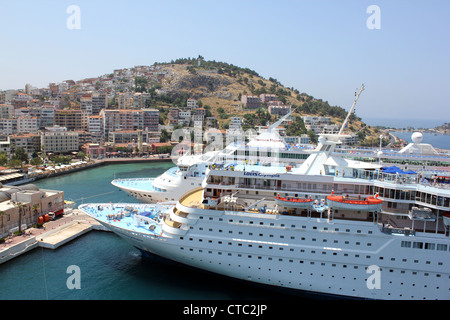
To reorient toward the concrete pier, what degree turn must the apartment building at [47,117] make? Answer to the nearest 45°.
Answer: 0° — it already faces it

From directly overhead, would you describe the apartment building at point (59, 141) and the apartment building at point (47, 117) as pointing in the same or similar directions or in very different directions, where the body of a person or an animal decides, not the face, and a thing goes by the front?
same or similar directions

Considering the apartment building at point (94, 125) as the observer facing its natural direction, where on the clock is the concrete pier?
The concrete pier is roughly at 12 o'clock from the apartment building.

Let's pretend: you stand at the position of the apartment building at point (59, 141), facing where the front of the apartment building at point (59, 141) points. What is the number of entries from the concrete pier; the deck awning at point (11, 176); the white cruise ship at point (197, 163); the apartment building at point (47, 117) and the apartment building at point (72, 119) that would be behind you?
2

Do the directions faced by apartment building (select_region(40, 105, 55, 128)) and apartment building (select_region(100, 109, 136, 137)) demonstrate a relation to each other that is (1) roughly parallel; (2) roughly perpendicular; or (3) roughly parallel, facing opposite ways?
roughly parallel

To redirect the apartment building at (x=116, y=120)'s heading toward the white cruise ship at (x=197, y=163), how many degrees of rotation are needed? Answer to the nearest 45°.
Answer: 0° — it already faces it

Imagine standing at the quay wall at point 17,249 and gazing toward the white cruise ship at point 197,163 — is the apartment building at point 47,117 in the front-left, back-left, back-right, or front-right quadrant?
front-left

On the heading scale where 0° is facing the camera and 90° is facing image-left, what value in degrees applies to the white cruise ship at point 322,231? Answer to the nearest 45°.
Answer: approximately 90°

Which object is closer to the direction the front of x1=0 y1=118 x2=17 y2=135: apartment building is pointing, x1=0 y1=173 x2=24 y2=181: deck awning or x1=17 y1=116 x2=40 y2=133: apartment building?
the deck awning

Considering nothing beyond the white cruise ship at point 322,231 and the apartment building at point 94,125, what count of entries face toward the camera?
1

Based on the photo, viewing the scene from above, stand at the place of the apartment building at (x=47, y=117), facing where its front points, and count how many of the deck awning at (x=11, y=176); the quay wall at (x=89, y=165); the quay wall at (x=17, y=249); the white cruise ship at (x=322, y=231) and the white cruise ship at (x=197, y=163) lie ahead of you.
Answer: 5

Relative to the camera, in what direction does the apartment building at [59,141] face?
facing the viewer

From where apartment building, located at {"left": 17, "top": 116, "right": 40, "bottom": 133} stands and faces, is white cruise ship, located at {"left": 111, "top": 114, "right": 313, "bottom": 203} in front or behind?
in front

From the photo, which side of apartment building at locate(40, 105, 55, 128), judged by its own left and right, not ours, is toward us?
front

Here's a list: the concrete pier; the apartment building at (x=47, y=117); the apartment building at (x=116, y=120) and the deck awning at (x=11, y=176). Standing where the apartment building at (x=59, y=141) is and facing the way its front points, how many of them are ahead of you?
2

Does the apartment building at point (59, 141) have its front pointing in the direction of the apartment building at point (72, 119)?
no

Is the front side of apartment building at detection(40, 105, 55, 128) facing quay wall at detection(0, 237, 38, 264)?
yes
